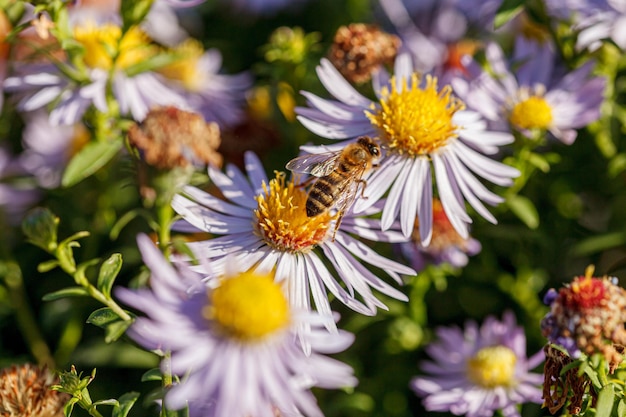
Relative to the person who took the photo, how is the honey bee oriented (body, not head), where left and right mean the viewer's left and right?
facing away from the viewer and to the right of the viewer

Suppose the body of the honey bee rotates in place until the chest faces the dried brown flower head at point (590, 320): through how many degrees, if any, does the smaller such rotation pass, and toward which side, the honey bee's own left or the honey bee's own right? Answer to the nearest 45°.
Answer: approximately 90° to the honey bee's own right

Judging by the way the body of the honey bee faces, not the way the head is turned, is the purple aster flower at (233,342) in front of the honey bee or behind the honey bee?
behind

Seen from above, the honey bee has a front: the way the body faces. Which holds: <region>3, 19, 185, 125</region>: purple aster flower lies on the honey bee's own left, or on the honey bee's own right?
on the honey bee's own left

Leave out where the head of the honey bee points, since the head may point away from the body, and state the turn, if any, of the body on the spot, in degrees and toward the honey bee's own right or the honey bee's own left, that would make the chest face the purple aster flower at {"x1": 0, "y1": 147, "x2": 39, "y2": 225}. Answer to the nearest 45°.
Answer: approximately 90° to the honey bee's own left

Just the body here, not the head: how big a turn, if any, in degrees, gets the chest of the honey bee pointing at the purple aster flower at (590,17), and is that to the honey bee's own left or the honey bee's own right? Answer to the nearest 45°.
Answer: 0° — it already faces it

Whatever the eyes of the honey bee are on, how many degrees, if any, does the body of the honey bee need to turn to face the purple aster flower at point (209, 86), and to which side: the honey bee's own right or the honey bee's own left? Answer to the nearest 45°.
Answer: approximately 45° to the honey bee's own left
